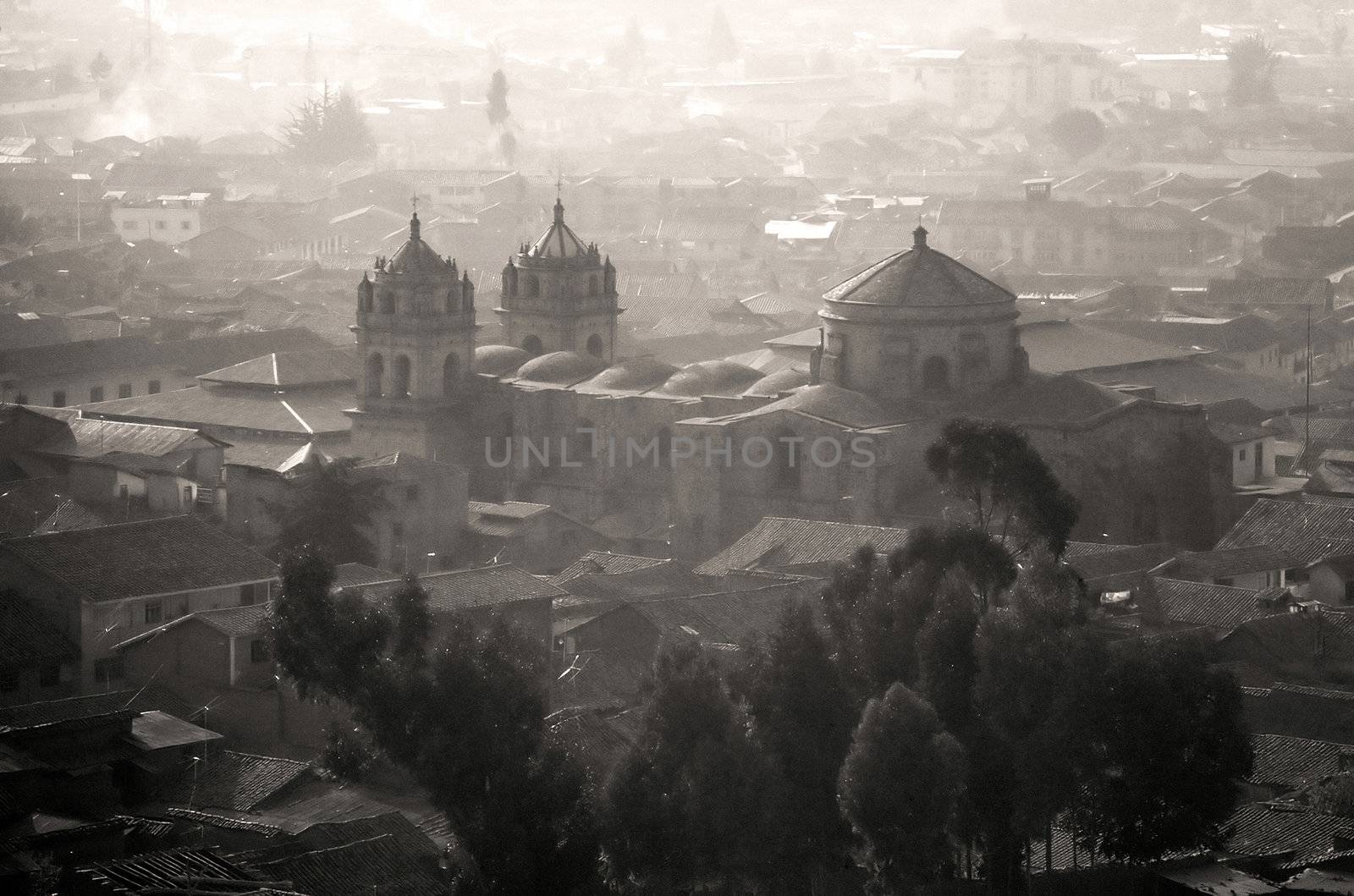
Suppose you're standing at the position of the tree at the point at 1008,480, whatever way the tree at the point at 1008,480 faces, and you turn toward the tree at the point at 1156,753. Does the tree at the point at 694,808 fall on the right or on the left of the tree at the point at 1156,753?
right

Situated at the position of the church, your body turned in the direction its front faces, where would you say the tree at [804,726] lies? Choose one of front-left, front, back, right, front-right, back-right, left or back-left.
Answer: back-left

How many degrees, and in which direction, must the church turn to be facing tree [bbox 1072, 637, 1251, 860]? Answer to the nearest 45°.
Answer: approximately 135° to its left

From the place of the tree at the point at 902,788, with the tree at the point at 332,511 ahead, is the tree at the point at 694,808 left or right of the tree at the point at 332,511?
left

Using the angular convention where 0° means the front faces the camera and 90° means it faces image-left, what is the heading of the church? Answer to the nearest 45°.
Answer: approximately 135°

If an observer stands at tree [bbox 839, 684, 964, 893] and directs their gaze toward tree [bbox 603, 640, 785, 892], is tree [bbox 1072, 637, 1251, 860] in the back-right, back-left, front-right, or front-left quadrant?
back-right

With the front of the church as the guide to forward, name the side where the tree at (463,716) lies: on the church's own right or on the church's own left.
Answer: on the church's own left

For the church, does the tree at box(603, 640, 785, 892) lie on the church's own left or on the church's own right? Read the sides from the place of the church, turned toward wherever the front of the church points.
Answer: on the church's own left
